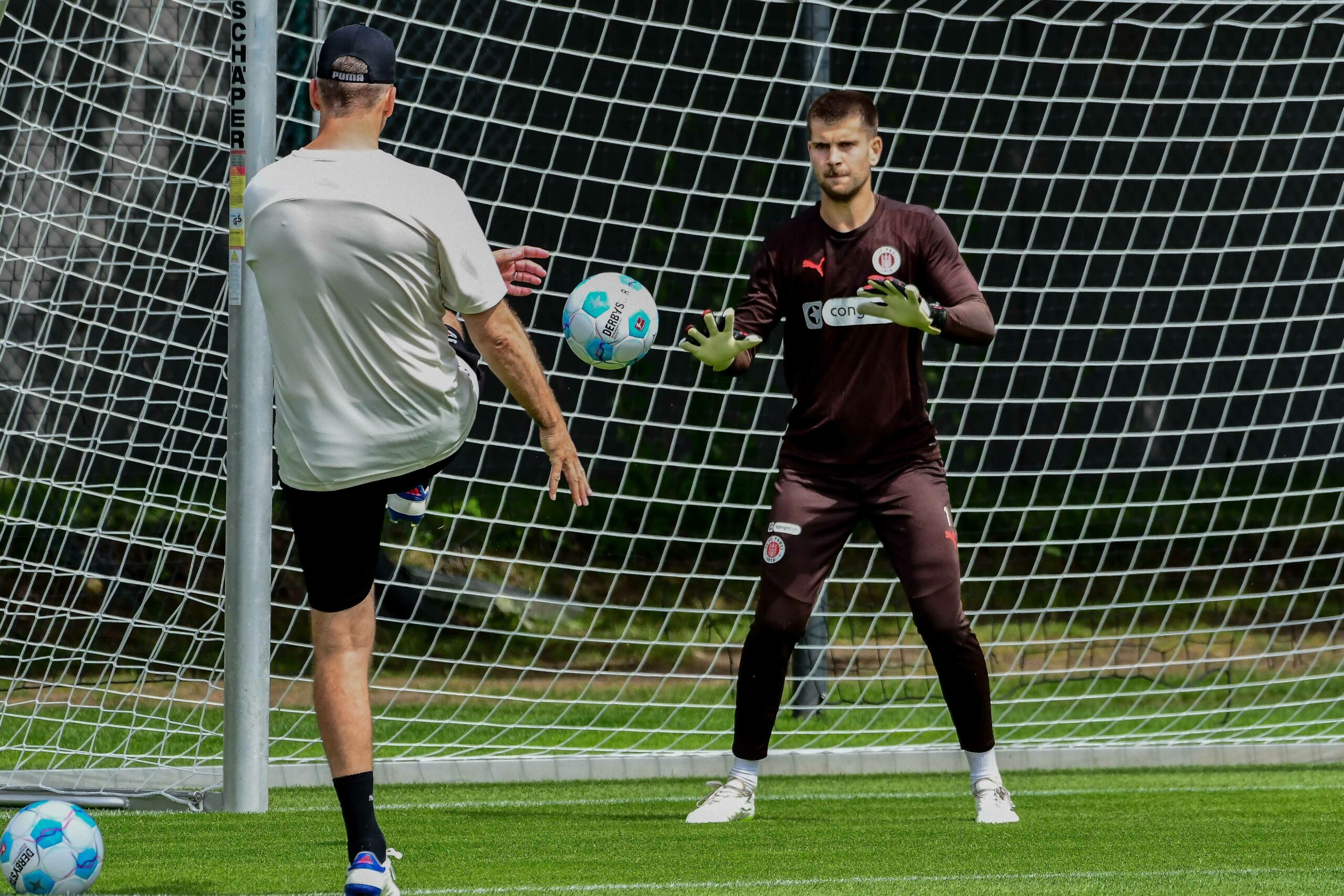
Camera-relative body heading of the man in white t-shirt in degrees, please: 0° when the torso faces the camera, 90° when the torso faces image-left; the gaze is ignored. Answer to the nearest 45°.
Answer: approximately 180°

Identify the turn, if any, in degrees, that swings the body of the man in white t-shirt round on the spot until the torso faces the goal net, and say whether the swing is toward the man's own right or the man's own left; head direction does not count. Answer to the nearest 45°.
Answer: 0° — they already face it

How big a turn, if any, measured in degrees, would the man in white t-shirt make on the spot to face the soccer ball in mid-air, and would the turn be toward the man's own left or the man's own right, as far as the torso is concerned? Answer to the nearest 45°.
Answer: approximately 45° to the man's own right
